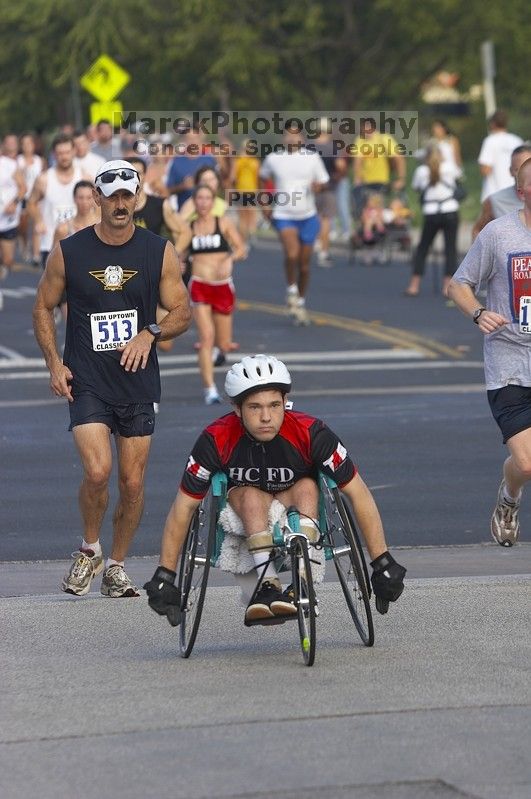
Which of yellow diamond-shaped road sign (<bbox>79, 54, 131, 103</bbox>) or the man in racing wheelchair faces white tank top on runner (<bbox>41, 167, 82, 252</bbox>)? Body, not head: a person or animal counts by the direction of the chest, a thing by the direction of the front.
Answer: the yellow diamond-shaped road sign

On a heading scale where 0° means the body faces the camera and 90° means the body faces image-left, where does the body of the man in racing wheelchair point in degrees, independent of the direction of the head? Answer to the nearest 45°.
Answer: approximately 0°

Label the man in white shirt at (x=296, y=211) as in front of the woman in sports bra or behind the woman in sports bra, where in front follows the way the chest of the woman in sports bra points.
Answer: behind

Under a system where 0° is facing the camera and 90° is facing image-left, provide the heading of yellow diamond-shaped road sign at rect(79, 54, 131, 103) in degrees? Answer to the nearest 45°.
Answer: approximately 0°

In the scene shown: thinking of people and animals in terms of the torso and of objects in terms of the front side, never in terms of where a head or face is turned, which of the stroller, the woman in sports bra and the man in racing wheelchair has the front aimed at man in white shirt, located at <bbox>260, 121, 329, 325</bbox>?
the stroller

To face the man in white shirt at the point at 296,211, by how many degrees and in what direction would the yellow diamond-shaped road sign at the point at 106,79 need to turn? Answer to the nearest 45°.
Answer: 0° — it already faces them

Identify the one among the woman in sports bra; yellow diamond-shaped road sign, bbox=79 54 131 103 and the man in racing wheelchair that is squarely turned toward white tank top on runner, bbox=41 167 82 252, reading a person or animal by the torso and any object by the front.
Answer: the yellow diamond-shaped road sign
